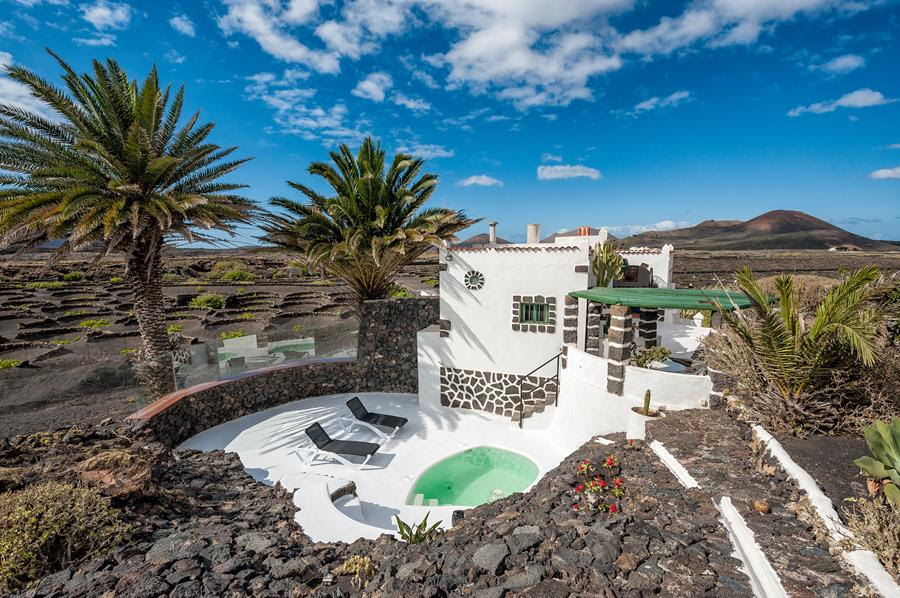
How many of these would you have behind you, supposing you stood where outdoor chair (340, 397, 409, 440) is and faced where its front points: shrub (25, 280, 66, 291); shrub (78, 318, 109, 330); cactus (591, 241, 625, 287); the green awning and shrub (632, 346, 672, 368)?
2

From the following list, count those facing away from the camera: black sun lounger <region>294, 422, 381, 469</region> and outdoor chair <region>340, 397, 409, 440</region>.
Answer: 0

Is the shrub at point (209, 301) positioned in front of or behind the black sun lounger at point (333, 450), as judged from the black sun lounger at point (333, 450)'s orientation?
behind

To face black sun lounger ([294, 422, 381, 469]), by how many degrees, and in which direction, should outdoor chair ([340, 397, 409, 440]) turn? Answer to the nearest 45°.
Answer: approximately 90° to its right

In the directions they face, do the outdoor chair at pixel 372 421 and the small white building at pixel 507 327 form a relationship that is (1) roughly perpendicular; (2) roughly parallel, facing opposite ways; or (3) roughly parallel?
roughly perpendicular

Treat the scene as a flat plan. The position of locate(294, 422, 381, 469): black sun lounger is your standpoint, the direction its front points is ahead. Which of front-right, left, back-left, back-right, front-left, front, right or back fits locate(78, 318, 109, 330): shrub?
back

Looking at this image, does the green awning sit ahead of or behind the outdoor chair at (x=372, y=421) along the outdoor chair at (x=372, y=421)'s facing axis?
ahead

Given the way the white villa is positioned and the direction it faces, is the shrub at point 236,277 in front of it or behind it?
behind

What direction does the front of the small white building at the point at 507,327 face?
toward the camera

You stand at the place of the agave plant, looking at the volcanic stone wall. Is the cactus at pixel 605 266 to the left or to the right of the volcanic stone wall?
right

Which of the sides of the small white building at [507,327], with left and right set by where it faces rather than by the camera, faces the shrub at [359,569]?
front

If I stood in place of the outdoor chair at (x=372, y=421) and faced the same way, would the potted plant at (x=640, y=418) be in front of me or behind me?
in front

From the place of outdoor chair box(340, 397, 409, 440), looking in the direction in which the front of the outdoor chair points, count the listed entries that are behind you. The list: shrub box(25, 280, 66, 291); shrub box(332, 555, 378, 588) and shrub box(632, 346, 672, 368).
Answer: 1

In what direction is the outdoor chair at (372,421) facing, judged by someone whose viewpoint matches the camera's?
facing the viewer and to the right of the viewer
